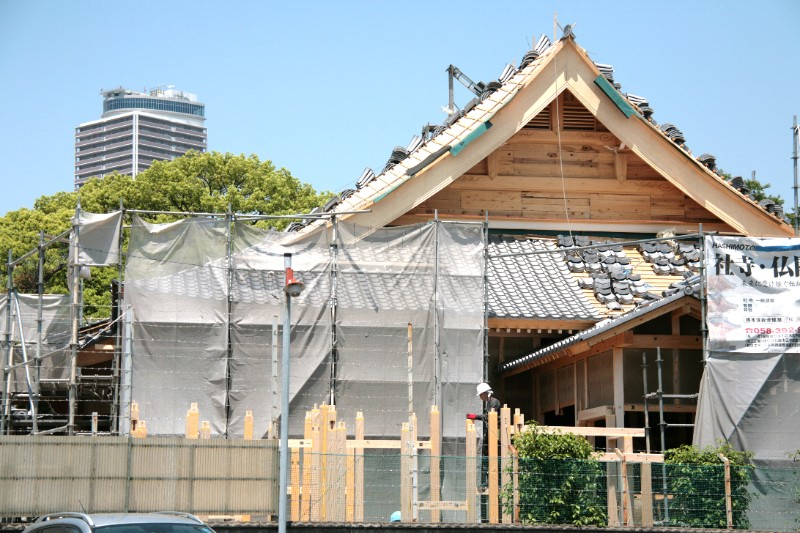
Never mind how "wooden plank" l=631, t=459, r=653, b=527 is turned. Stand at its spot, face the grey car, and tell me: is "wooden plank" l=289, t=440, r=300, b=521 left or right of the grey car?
right

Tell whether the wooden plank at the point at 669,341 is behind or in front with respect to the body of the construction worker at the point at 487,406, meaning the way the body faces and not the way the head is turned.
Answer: behind

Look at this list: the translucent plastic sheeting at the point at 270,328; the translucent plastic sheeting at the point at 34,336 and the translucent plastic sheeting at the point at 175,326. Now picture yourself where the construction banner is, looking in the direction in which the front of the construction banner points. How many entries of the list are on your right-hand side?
3

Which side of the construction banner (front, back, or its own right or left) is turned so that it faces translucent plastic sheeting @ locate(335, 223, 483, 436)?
right

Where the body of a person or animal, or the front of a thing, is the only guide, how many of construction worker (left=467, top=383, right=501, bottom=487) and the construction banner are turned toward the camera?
1

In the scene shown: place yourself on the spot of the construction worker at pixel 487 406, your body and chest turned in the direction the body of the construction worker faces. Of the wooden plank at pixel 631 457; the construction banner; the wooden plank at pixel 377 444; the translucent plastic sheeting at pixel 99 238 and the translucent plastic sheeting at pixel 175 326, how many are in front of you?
3

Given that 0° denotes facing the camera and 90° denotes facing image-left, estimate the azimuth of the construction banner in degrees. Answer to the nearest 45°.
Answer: approximately 0°

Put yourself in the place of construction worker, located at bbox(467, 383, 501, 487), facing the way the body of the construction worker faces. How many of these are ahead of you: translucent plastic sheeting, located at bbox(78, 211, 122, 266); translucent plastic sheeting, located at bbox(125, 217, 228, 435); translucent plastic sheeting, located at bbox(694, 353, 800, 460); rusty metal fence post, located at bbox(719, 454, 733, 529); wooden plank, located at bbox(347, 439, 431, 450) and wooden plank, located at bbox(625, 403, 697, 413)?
3

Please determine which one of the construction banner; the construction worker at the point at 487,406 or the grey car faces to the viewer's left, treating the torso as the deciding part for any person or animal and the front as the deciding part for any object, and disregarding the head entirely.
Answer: the construction worker

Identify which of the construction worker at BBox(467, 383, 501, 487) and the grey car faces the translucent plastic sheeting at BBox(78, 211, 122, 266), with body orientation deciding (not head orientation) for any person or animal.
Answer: the construction worker

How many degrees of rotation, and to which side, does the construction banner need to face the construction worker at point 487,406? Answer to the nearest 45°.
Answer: approximately 45° to its right

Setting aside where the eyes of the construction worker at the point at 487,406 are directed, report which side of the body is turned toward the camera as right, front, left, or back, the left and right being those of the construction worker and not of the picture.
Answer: left
